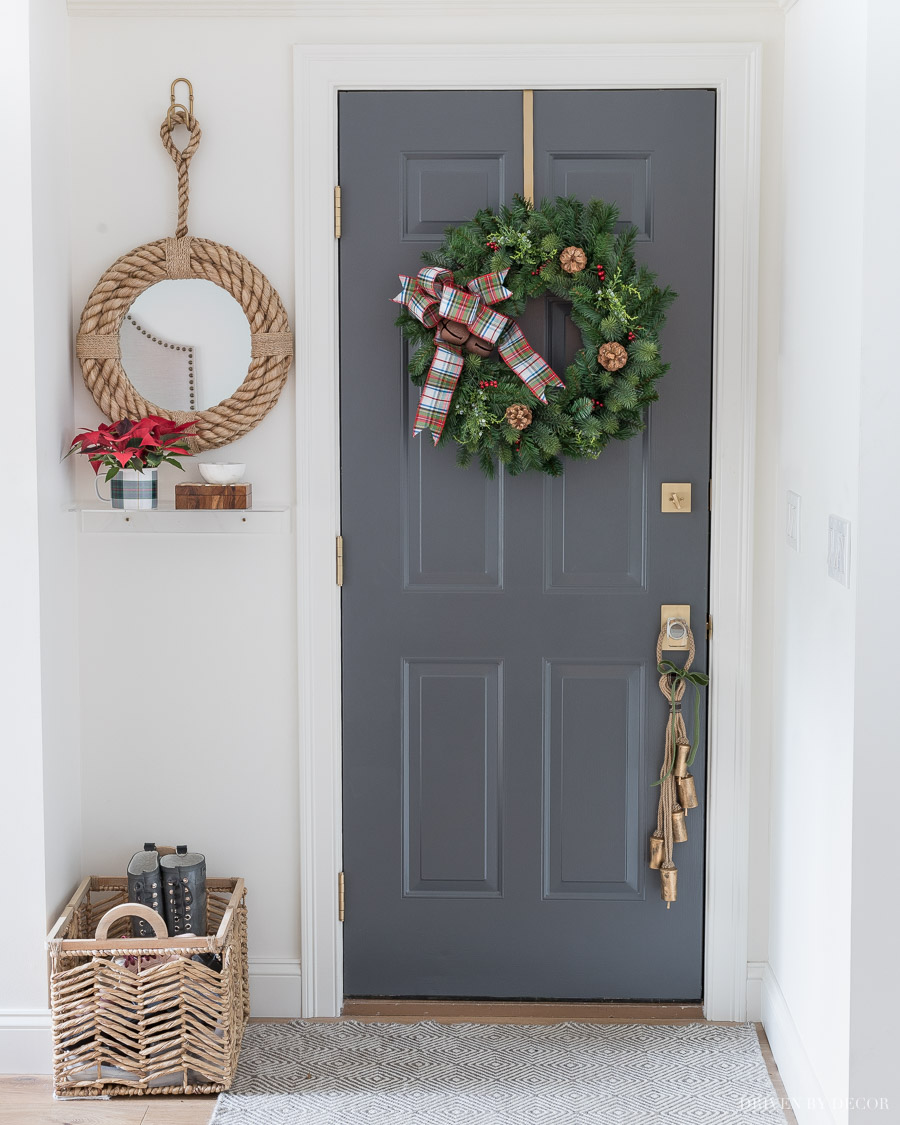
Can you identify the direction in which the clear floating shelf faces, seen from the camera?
facing the viewer

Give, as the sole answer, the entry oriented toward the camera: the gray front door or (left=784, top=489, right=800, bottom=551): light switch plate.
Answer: the gray front door

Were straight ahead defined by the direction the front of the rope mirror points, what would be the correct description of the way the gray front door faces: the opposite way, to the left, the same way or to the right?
the same way

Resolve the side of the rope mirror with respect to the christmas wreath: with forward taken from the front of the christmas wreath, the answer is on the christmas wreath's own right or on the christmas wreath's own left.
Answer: on the christmas wreath's own right

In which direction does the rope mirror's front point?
toward the camera

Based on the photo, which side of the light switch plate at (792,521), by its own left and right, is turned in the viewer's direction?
left

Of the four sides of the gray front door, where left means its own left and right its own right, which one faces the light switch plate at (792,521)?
left

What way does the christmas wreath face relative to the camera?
toward the camera

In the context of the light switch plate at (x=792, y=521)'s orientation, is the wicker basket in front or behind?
in front

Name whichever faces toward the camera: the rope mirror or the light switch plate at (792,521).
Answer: the rope mirror

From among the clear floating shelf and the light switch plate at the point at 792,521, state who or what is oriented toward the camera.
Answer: the clear floating shelf
